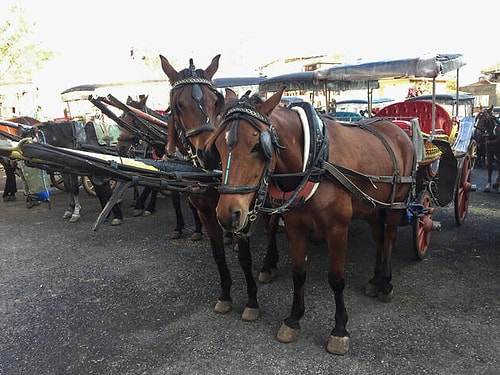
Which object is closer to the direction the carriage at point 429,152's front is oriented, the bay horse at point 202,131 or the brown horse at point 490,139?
the bay horse

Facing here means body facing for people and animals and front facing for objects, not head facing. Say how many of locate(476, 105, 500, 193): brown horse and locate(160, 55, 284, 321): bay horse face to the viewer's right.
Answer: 0

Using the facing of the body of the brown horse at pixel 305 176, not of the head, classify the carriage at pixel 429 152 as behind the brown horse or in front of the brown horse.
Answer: behind

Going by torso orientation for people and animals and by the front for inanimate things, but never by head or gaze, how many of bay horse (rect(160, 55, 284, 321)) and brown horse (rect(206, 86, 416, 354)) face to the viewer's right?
0

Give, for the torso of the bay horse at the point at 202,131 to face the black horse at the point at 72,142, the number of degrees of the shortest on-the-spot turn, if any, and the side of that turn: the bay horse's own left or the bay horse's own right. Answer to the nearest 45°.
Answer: approximately 90° to the bay horse's own right

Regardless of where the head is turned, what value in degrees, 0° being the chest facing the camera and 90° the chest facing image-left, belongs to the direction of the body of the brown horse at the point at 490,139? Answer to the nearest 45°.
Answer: approximately 45°

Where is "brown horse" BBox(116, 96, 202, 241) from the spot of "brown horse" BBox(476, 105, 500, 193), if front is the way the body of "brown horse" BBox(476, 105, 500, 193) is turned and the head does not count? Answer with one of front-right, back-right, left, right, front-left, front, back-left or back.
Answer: front

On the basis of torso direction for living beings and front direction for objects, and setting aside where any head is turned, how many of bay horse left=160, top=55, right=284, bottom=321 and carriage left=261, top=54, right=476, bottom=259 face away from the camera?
0

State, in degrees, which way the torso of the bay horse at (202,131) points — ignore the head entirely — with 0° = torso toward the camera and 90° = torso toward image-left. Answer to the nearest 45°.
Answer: approximately 45°

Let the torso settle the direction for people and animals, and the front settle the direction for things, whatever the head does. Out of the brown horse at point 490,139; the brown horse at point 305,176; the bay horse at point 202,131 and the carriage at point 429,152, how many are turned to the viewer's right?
0

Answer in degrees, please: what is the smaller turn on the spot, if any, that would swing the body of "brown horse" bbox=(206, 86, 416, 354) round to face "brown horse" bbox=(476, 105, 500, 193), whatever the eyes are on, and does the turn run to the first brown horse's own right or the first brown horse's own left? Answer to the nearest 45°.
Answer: approximately 180°

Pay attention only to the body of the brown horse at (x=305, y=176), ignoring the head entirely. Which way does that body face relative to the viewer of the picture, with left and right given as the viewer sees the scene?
facing the viewer and to the left of the viewer

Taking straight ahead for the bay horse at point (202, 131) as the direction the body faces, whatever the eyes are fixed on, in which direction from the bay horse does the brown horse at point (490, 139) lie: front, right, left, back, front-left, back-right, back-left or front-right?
back
